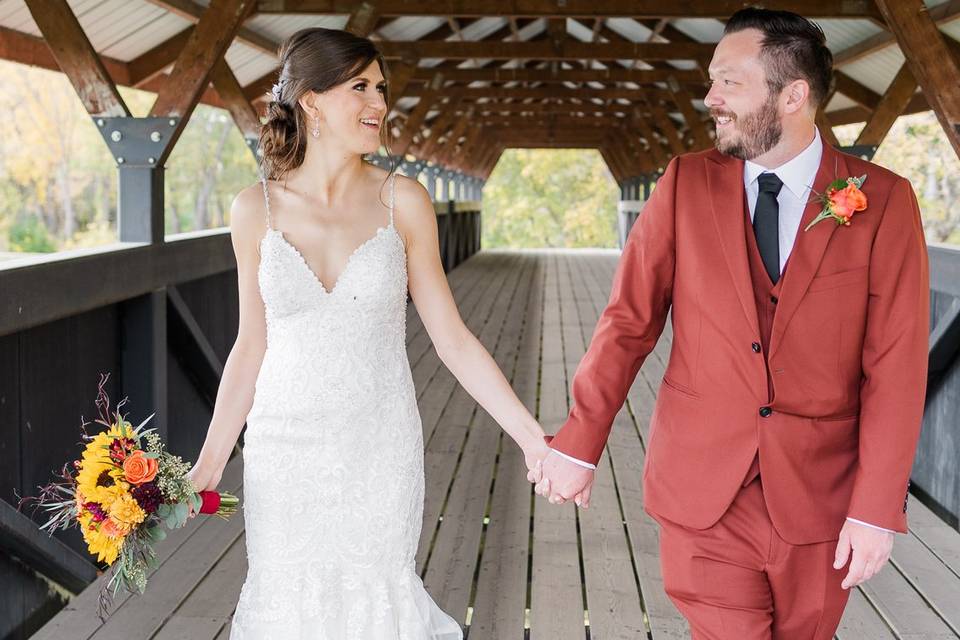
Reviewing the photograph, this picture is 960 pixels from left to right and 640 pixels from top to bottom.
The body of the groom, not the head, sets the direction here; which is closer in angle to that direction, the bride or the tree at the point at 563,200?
the bride

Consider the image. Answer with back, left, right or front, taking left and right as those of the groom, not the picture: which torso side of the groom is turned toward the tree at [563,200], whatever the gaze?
back

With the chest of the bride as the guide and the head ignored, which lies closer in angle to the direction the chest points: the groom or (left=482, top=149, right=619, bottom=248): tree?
the groom

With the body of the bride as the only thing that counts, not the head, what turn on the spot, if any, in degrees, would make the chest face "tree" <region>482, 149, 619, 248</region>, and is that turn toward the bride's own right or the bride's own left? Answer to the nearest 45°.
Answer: approximately 180°

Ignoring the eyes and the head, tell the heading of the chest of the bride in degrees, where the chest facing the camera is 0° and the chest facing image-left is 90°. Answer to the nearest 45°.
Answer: approximately 0°

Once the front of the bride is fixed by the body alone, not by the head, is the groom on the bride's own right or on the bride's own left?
on the bride's own left

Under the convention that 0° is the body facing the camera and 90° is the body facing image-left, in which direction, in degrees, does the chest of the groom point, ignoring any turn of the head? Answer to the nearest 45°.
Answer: approximately 0°

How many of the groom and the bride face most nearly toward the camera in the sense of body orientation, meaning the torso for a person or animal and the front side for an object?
2

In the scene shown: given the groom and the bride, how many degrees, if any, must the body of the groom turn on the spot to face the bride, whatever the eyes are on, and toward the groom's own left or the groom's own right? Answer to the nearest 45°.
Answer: approximately 90° to the groom's own right
